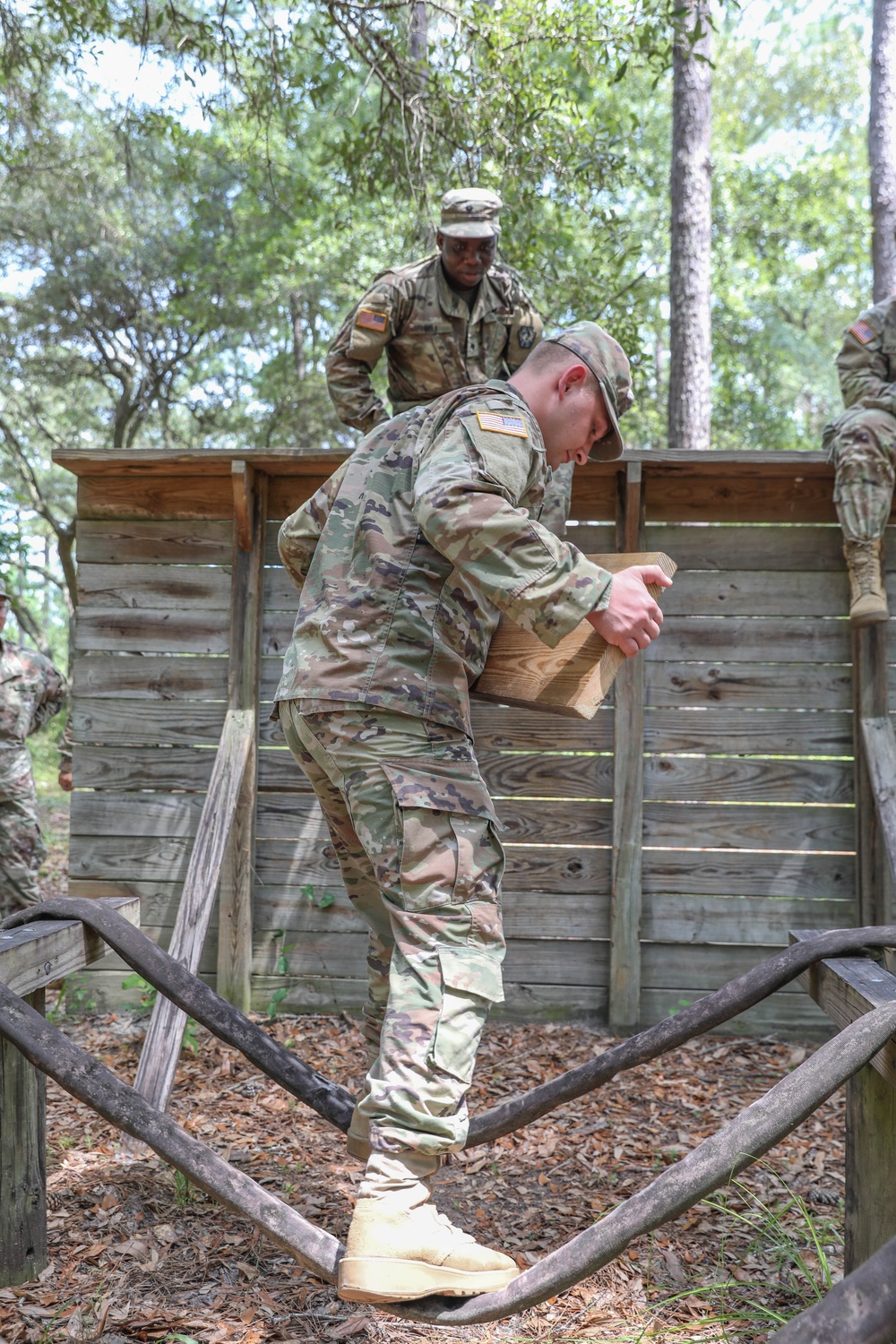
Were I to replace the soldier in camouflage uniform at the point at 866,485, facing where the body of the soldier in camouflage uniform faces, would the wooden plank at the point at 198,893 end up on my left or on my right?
on my right

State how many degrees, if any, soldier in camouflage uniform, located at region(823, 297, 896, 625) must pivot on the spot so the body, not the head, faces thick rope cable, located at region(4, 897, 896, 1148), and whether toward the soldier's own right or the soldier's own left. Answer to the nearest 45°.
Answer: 0° — they already face it

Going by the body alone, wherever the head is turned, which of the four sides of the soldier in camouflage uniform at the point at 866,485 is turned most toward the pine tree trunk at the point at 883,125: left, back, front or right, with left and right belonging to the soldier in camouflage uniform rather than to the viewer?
back

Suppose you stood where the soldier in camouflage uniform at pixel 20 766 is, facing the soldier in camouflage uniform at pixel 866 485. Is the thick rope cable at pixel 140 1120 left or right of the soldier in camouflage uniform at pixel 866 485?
right

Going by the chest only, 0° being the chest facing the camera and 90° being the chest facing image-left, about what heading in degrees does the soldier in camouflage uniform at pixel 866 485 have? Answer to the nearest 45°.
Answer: approximately 0°

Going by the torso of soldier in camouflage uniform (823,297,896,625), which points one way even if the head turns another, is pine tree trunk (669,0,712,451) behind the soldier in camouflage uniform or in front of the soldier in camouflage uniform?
behind

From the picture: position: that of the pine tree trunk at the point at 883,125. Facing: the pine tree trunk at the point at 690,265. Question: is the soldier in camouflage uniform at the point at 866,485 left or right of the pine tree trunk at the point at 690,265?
left

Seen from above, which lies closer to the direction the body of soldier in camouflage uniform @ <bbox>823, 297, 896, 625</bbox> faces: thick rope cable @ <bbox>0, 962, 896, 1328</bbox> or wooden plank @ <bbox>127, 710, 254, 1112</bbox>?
the thick rope cable

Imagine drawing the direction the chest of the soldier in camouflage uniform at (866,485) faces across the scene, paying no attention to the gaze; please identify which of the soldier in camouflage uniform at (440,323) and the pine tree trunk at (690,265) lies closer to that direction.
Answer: the soldier in camouflage uniform

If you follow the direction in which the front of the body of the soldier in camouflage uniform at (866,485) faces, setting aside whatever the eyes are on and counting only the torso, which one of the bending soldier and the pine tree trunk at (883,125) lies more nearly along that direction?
the bending soldier

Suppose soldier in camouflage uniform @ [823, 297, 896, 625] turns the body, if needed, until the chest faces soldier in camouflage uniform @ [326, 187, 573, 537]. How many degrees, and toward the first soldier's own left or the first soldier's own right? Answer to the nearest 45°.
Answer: approximately 90° to the first soldier's own right

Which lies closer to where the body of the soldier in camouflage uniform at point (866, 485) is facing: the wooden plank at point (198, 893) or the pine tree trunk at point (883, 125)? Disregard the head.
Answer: the wooden plank

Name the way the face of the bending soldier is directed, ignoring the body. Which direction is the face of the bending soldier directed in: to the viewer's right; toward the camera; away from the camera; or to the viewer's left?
to the viewer's right
